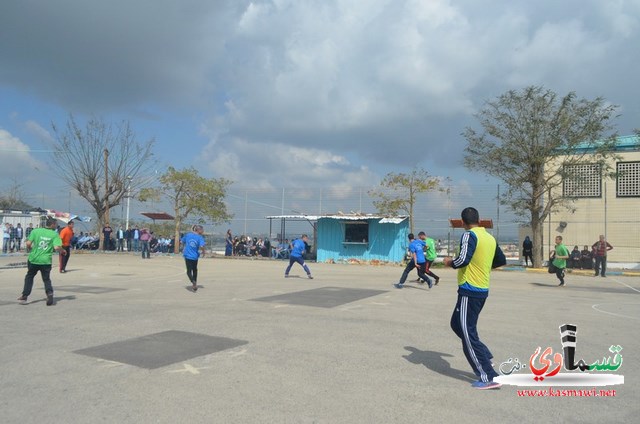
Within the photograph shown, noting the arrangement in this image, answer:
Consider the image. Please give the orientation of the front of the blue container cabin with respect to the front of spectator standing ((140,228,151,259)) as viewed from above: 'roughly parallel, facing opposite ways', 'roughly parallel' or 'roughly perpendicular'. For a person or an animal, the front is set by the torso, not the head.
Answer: roughly parallel

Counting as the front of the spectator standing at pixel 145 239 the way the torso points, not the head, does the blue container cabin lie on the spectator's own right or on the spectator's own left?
on the spectator's own left

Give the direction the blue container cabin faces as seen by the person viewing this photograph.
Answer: facing the viewer

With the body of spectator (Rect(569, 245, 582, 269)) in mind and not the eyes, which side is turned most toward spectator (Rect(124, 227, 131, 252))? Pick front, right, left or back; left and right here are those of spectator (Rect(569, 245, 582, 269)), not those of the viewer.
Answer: right

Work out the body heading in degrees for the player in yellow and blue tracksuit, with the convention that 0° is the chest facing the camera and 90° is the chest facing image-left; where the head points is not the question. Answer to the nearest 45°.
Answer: approximately 135°

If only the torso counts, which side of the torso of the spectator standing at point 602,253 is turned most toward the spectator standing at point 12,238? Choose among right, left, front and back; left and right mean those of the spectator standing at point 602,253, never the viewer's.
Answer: right

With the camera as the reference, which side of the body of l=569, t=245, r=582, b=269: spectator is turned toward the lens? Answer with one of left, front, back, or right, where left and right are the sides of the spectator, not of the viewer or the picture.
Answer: front

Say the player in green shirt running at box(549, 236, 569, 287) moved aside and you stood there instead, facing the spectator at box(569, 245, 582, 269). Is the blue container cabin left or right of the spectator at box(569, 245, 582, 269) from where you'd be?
left

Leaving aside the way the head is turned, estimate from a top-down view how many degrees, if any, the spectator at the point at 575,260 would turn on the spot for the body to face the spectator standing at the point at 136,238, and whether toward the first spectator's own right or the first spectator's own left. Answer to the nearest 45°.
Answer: approximately 90° to the first spectator's own right

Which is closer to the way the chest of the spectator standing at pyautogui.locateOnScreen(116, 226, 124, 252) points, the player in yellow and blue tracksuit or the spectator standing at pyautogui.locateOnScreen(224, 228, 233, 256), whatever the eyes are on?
the player in yellow and blue tracksuit

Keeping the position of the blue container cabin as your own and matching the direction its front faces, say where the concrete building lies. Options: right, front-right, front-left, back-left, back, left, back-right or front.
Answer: left

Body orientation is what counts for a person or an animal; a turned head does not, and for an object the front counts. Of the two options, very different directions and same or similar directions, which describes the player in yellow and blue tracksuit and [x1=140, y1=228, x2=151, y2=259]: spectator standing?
very different directions

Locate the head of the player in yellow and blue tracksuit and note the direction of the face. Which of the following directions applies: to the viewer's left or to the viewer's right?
to the viewer's left
